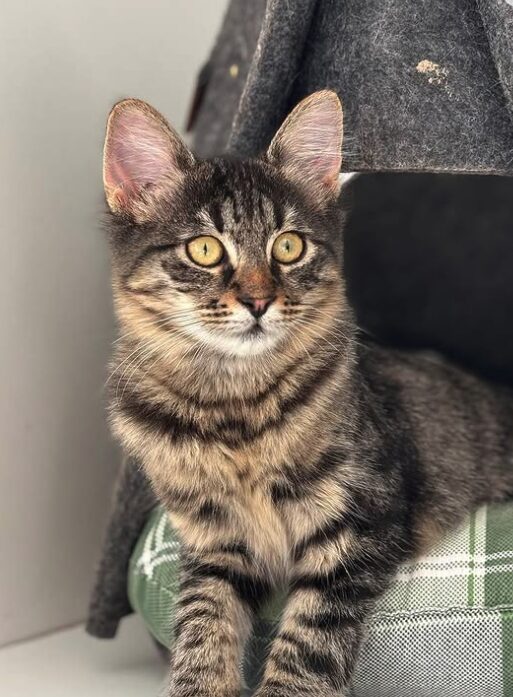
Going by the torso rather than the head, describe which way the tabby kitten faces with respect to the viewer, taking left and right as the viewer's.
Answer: facing the viewer and to the left of the viewer
